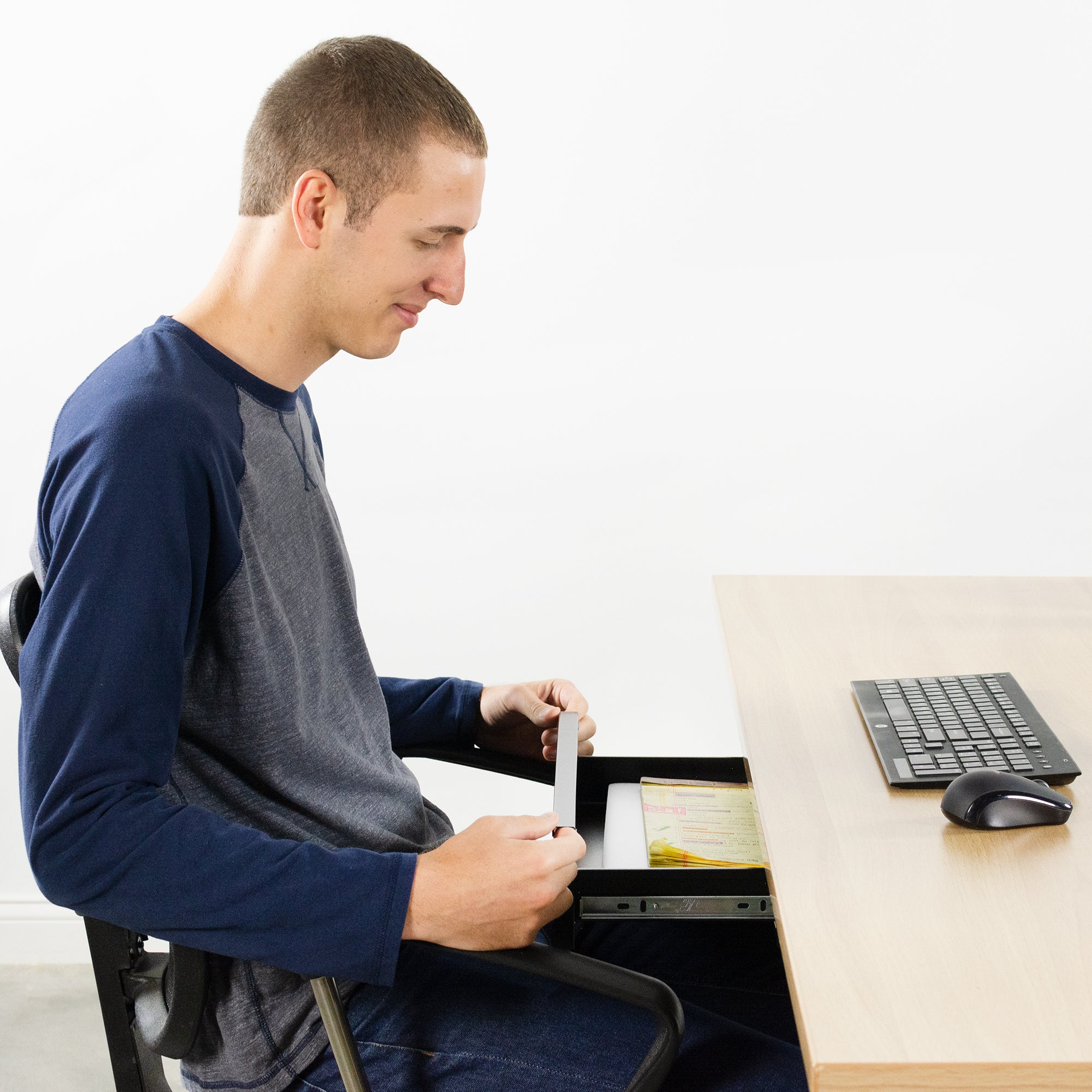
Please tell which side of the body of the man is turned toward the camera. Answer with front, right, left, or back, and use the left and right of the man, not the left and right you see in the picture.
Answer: right

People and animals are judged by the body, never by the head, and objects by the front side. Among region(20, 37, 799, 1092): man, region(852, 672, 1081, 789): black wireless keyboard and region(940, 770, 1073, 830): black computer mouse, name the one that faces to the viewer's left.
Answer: the black wireless keyboard

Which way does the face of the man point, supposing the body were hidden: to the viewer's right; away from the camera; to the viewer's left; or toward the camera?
to the viewer's right

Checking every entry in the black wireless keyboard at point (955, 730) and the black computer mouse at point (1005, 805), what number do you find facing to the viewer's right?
1

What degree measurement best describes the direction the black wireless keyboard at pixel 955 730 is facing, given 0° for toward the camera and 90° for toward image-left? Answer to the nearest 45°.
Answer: approximately 90°

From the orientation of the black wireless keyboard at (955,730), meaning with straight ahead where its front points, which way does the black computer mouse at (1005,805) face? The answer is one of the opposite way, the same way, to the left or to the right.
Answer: the opposite way

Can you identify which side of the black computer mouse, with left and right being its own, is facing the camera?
right
